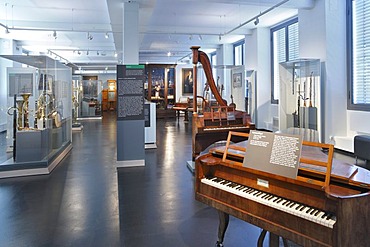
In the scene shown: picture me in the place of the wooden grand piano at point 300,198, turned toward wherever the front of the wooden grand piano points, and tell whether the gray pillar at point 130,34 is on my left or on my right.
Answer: on my right

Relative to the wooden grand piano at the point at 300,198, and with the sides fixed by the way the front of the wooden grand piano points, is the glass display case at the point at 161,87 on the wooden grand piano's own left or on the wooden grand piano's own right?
on the wooden grand piano's own right

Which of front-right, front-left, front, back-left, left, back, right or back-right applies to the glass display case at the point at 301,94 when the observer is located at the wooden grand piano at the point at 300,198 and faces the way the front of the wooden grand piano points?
back-right

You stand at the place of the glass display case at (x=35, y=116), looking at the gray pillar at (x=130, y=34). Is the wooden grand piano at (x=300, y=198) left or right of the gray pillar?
right

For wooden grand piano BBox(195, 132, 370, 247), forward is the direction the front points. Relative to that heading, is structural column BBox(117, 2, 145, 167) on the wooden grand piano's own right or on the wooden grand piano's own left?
on the wooden grand piano's own right

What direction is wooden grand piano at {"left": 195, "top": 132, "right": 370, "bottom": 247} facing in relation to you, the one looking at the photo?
facing the viewer and to the left of the viewer

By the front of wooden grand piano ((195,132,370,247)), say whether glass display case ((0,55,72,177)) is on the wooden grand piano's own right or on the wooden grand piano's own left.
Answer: on the wooden grand piano's own right
